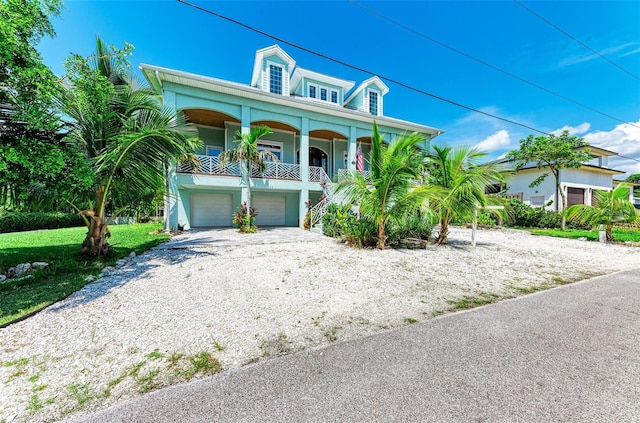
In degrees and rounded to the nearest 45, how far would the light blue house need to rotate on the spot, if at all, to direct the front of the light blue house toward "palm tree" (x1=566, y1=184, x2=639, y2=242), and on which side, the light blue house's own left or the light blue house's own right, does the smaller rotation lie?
approximately 45° to the light blue house's own left

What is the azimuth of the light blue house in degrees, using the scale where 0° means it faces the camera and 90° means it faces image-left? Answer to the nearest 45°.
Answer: approximately 315°

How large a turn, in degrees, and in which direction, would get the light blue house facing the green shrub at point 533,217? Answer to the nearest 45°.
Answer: approximately 45° to its left

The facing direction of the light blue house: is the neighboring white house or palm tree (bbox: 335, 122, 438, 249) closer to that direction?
the palm tree

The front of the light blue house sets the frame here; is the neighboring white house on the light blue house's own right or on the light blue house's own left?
on the light blue house's own left

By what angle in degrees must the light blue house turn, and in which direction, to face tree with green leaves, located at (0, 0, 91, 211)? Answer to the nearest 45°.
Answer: approximately 45° to its right

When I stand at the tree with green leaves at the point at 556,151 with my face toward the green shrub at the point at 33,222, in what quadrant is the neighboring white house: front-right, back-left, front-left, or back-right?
back-right

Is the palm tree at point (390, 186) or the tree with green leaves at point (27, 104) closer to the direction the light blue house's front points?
the palm tree

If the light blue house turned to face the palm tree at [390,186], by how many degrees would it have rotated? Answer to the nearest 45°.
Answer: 0° — it already faces it

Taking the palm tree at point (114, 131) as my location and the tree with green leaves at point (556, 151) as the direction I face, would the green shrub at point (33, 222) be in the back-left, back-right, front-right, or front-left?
back-left

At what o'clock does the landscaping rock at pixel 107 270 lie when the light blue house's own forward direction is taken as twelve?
The landscaping rock is roughly at 2 o'clock from the light blue house.
